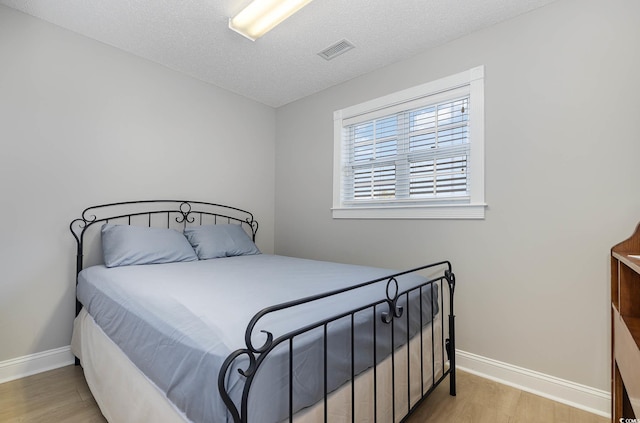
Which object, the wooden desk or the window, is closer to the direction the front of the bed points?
the wooden desk

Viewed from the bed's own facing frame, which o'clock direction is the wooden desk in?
The wooden desk is roughly at 11 o'clock from the bed.

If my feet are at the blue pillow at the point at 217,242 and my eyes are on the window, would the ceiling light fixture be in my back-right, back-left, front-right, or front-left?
front-right

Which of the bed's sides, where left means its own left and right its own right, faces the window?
left
